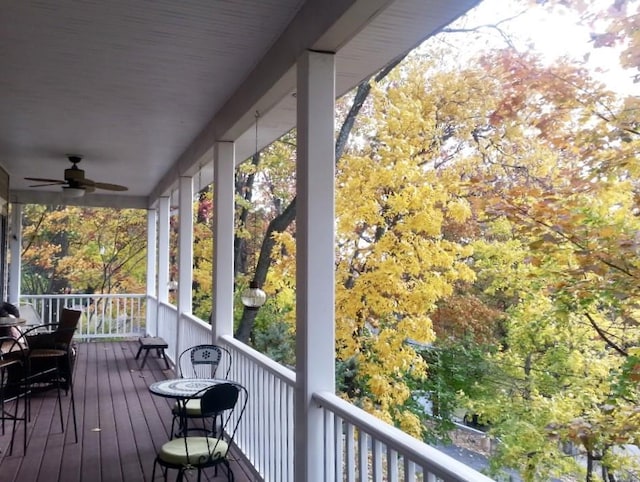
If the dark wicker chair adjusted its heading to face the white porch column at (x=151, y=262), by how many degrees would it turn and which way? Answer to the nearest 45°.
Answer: approximately 90° to its right

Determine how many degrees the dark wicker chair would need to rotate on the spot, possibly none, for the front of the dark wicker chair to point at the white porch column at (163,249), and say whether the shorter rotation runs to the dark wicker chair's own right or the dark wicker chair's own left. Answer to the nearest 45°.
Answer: approximately 135° to the dark wicker chair's own right

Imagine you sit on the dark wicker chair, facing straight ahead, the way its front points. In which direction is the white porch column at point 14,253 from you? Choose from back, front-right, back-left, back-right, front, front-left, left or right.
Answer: right

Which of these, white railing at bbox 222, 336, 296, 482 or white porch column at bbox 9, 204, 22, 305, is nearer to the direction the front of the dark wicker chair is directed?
the white porch column

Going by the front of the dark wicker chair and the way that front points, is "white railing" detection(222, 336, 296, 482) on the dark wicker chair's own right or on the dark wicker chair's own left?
on the dark wicker chair's own left

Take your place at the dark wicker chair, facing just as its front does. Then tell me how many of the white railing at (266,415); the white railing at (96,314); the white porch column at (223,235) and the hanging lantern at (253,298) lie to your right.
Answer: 1

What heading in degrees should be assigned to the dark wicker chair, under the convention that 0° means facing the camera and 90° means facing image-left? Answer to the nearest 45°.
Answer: approximately 90°

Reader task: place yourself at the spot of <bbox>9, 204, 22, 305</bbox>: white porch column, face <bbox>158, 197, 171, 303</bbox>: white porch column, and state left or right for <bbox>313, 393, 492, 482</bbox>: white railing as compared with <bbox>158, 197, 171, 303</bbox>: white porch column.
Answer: right

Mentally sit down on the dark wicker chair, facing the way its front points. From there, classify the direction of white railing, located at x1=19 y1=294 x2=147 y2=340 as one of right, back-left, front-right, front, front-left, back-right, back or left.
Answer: right

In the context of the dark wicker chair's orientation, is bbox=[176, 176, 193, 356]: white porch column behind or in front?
behind

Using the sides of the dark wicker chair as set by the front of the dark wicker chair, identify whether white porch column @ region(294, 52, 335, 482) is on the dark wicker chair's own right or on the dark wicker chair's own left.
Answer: on the dark wicker chair's own left
